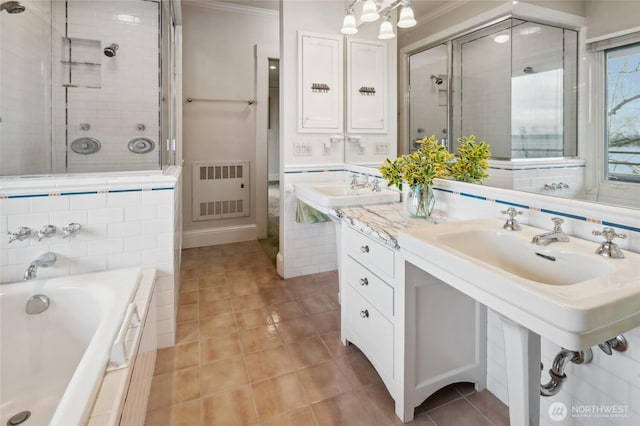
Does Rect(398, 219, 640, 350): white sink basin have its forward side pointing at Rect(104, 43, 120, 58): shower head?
no

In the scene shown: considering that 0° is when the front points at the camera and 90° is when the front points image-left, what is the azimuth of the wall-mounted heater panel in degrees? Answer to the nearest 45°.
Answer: approximately 0°

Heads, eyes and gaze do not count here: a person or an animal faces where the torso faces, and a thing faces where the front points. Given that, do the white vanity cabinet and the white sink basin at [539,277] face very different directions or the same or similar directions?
same or similar directions

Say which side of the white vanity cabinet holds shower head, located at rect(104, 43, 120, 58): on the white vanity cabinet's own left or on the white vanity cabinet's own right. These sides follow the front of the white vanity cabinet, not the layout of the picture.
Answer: on the white vanity cabinet's own right

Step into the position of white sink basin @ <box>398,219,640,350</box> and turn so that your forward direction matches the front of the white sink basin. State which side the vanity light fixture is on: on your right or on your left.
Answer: on your right

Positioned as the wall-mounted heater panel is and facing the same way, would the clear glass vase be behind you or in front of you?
in front

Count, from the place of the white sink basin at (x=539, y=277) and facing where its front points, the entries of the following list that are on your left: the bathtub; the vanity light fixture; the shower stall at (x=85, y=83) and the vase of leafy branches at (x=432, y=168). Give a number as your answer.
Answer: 0

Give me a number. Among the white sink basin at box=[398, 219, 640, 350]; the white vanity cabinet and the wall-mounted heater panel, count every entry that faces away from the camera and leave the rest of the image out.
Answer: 0

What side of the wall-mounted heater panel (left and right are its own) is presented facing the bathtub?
front

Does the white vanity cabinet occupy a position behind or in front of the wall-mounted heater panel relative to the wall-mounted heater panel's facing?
in front

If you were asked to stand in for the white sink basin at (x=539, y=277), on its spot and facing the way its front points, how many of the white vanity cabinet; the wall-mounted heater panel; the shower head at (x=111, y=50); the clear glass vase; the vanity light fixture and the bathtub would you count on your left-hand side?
0
